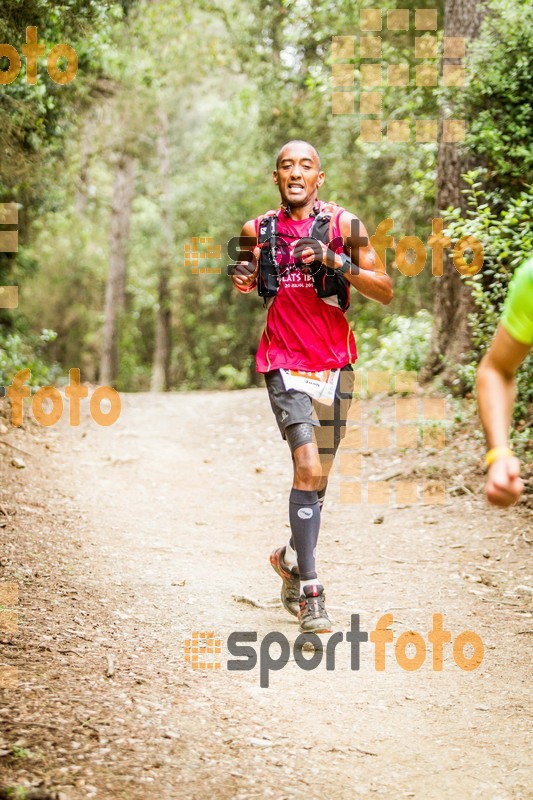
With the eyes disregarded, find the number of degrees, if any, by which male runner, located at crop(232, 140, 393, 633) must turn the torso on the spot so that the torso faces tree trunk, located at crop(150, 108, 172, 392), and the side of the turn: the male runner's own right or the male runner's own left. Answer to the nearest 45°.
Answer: approximately 180°

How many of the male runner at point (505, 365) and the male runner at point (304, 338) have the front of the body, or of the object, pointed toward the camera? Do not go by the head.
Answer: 2

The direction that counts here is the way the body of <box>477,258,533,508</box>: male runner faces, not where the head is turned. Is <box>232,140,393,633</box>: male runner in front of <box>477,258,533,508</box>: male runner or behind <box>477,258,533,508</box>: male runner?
behind

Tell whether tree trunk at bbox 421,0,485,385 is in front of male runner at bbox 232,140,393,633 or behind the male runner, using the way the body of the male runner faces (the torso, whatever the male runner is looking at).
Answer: behind

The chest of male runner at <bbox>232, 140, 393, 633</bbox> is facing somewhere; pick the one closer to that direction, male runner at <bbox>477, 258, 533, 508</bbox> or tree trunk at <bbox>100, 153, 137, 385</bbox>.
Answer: the male runner

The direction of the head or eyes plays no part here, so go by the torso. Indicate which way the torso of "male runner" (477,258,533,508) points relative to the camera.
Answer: toward the camera

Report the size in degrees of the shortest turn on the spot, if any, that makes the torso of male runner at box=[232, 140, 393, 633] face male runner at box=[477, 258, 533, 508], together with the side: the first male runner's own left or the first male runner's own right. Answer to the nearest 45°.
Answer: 0° — they already face them

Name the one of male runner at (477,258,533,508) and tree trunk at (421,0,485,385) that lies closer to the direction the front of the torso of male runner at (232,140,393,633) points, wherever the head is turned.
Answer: the male runner
